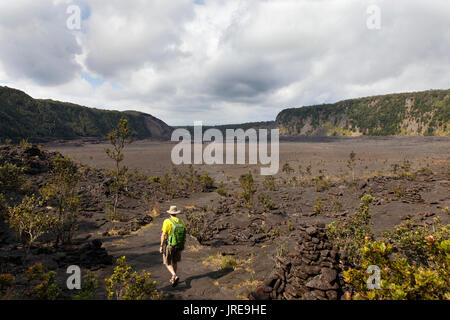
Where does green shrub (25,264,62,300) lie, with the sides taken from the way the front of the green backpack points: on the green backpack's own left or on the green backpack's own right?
on the green backpack's own right

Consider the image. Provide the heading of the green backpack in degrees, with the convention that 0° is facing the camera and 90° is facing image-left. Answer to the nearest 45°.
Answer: approximately 315°

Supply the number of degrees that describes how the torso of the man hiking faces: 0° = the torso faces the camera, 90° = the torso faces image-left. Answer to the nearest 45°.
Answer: approximately 135°

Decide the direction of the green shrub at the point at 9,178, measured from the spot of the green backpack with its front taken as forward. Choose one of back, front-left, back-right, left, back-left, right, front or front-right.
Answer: back

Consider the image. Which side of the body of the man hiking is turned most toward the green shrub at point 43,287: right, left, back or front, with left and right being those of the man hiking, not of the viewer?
left

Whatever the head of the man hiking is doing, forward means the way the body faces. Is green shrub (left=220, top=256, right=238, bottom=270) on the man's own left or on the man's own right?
on the man's own right

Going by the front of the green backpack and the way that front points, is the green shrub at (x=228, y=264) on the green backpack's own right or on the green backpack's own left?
on the green backpack's own left
